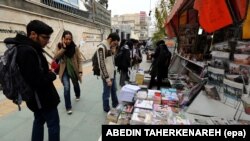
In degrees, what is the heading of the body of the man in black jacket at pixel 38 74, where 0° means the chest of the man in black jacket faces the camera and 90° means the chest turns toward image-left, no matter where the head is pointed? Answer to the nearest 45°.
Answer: approximately 270°

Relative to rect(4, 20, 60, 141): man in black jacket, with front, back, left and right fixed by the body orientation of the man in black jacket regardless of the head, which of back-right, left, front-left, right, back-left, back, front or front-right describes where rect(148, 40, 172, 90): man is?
front-left

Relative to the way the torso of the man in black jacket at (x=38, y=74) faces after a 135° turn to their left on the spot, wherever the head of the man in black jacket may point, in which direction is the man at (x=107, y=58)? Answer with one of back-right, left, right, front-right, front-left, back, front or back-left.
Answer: right

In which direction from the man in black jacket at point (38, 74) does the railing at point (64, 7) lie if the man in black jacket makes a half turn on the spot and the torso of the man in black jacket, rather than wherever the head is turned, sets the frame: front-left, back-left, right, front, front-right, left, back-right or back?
right
